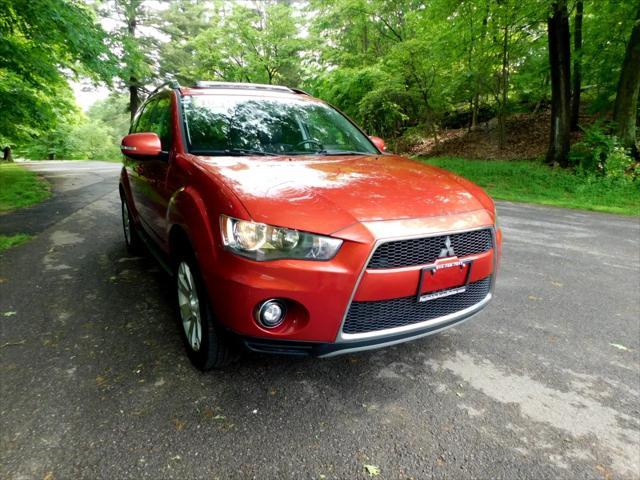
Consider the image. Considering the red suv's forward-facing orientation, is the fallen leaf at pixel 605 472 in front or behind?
in front

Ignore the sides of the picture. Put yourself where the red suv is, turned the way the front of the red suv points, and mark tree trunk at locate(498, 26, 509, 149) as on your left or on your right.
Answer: on your left

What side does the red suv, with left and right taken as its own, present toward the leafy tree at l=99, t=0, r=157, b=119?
back

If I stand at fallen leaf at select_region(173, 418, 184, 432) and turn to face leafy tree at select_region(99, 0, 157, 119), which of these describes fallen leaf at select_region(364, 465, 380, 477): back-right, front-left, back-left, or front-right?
back-right

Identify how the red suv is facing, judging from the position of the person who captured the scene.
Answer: facing the viewer and to the right of the viewer

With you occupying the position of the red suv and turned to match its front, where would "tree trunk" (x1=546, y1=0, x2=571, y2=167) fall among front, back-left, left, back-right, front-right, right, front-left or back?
left

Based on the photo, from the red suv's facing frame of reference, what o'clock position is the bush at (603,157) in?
The bush is roughly at 9 o'clock from the red suv.

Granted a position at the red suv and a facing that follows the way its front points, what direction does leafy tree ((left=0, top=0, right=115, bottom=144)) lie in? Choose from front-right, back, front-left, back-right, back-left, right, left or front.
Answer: back

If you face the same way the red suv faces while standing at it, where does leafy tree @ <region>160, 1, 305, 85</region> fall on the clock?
The leafy tree is roughly at 7 o'clock from the red suv.

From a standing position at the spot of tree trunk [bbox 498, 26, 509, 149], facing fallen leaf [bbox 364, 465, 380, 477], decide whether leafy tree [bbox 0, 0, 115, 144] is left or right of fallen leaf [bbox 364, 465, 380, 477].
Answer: right
